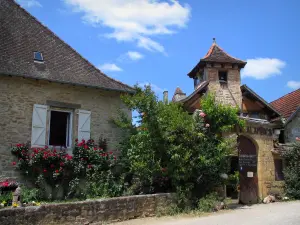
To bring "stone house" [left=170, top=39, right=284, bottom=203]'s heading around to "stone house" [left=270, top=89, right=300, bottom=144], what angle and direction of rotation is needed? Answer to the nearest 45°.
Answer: approximately 135° to its left

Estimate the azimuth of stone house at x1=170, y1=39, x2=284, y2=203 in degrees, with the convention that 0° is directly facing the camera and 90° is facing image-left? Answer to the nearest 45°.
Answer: approximately 0°

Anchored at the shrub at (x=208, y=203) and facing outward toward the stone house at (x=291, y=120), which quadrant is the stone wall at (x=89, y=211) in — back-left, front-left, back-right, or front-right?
back-left

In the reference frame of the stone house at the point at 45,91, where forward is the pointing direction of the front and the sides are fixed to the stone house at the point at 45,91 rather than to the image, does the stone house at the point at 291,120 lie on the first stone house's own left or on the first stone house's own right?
on the first stone house's own left

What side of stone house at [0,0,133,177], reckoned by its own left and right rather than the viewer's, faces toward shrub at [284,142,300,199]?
left

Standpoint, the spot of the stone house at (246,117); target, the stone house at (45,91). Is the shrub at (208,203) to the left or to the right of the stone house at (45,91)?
left

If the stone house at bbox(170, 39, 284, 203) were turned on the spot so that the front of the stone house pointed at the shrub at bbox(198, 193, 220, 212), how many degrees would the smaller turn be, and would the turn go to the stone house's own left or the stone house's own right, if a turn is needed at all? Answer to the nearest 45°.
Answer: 0° — it already faces it

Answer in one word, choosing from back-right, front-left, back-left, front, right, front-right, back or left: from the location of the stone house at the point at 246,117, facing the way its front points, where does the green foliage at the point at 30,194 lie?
front-right

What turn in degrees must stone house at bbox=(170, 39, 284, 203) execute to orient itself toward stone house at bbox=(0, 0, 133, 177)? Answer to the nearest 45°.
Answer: approximately 45° to its right

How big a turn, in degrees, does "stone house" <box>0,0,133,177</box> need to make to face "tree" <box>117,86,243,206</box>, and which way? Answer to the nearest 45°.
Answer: approximately 45° to its left

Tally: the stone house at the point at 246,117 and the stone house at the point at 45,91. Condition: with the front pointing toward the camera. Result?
2

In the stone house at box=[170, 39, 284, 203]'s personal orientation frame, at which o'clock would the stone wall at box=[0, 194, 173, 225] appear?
The stone wall is roughly at 1 o'clock from the stone house.
